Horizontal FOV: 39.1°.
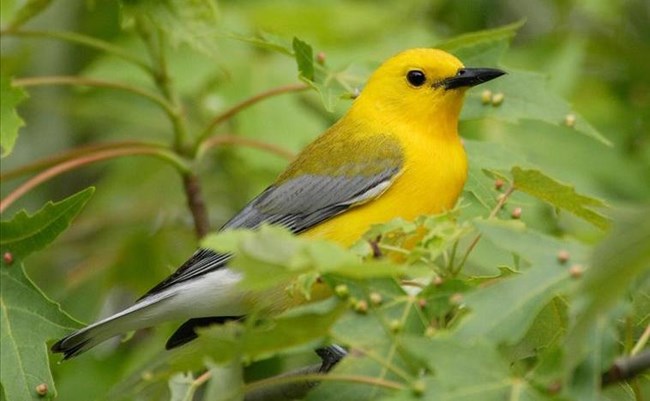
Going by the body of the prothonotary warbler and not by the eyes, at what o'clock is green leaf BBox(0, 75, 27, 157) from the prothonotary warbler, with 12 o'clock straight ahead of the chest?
The green leaf is roughly at 6 o'clock from the prothonotary warbler.

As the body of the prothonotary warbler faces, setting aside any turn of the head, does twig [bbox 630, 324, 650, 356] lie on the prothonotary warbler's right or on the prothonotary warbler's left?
on the prothonotary warbler's left

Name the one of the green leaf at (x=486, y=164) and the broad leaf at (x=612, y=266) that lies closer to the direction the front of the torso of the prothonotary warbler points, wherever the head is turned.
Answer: the green leaf

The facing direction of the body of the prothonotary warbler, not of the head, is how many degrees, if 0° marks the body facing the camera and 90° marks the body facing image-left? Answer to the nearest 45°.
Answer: approximately 270°

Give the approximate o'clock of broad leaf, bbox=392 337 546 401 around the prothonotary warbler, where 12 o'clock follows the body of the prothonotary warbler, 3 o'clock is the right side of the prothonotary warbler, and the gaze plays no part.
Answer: The broad leaf is roughly at 1 o'clock from the prothonotary warbler.

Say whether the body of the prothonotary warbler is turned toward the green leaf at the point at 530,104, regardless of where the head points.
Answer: yes

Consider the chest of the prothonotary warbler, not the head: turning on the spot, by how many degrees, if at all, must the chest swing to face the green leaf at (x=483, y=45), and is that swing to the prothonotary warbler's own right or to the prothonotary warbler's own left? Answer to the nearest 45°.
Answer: approximately 45° to the prothonotary warbler's own left
